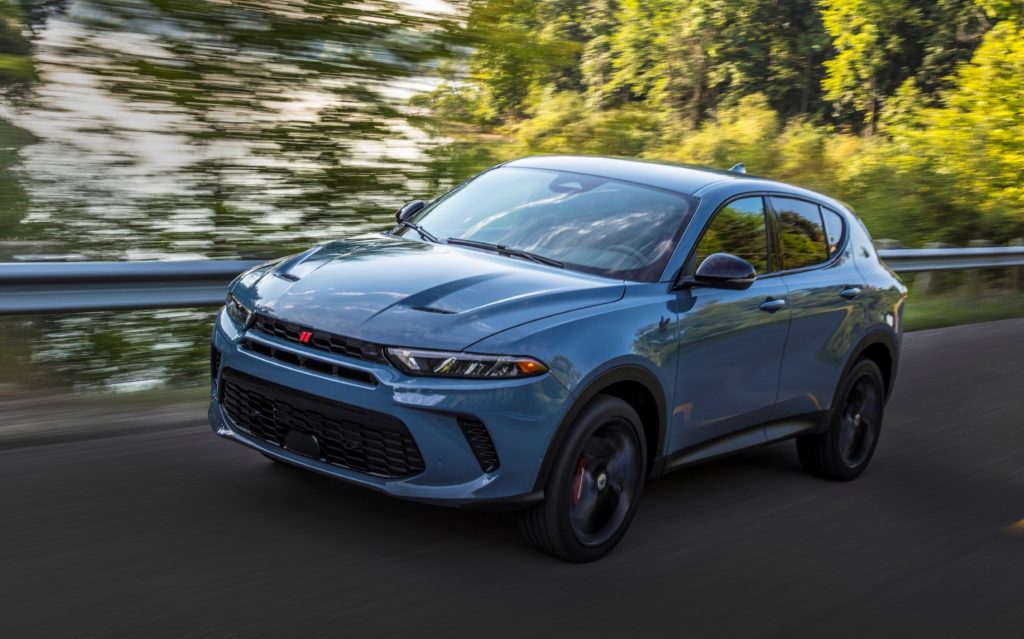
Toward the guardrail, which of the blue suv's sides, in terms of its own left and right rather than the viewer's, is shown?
right

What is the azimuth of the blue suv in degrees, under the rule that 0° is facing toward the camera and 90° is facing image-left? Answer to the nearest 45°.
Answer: approximately 45°
